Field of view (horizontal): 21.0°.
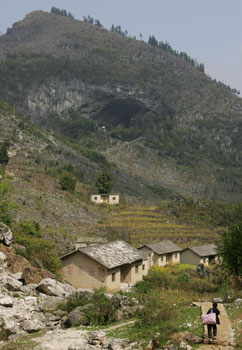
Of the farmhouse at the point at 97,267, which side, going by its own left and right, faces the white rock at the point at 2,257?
right

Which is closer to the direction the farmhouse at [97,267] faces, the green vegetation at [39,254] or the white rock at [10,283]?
the white rock

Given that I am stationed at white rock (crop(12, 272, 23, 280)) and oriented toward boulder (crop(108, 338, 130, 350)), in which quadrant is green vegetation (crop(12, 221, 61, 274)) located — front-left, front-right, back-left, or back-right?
back-left

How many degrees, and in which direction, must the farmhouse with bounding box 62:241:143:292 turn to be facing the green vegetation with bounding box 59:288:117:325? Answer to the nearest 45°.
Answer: approximately 45° to its right

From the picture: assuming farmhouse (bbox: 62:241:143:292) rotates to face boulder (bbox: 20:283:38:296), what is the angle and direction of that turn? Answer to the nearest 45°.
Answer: approximately 45° to its right

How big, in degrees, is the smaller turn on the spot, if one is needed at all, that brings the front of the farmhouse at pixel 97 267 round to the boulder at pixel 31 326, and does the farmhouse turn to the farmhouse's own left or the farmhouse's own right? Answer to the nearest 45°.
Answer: approximately 45° to the farmhouse's own right

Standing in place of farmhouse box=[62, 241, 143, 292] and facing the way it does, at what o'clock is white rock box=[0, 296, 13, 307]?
The white rock is roughly at 2 o'clock from the farmhouse.
